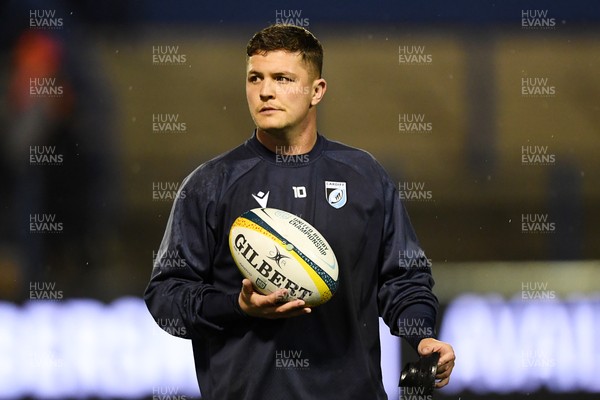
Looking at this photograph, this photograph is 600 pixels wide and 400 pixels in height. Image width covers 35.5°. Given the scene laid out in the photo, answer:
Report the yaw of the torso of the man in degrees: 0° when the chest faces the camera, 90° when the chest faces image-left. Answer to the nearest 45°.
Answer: approximately 0°
